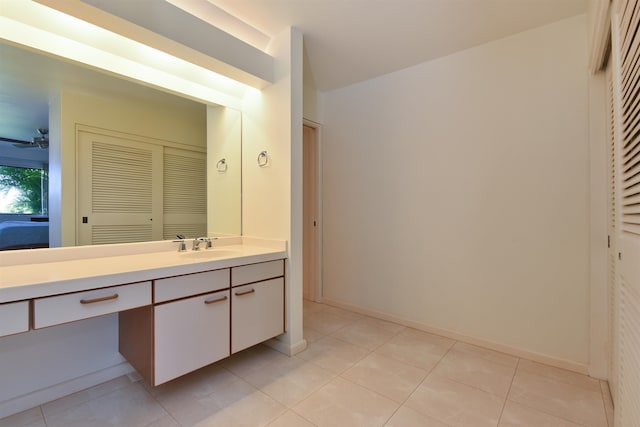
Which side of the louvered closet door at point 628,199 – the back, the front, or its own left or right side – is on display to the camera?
left

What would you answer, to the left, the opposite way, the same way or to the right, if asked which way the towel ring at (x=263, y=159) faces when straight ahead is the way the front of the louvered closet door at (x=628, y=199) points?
to the left

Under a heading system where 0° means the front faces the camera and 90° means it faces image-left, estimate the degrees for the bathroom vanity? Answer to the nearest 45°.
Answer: approximately 315°

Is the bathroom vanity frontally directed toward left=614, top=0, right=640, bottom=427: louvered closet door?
yes

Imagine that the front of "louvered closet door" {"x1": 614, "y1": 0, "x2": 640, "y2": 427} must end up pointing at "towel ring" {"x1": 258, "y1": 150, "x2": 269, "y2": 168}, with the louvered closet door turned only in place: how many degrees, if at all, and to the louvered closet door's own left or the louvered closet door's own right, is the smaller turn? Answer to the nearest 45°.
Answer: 0° — it already faces it

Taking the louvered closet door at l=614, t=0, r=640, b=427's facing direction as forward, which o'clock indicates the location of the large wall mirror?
The large wall mirror is roughly at 11 o'clock from the louvered closet door.

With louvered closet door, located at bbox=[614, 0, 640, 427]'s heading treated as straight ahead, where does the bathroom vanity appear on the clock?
The bathroom vanity is roughly at 11 o'clock from the louvered closet door.
